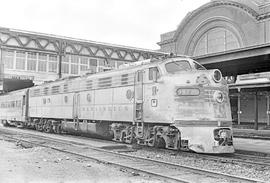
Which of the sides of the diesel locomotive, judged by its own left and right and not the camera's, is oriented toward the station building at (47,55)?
back

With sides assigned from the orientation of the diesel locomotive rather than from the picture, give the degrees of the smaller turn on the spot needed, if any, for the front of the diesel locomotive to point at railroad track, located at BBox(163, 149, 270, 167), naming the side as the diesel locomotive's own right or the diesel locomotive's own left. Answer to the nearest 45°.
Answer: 0° — it already faces it

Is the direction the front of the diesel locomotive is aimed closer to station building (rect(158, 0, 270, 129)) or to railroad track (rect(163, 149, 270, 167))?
the railroad track

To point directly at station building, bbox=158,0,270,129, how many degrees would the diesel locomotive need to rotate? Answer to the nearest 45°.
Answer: approximately 90° to its left

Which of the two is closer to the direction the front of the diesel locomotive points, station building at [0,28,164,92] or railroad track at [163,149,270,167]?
the railroad track

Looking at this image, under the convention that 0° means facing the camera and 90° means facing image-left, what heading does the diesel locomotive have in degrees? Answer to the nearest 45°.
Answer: approximately 315°
